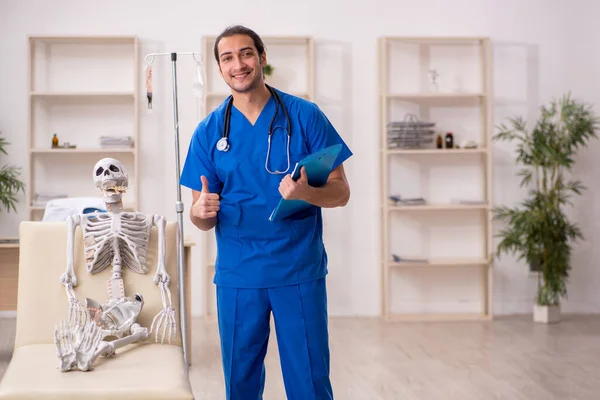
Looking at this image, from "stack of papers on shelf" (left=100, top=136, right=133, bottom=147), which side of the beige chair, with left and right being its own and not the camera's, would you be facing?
back

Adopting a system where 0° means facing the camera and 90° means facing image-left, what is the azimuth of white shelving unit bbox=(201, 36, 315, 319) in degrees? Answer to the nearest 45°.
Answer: approximately 0°

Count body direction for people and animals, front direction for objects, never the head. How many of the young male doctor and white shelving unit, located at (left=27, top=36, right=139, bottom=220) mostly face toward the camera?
2

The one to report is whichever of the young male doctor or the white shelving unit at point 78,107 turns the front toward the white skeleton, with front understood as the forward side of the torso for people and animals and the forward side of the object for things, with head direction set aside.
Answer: the white shelving unit

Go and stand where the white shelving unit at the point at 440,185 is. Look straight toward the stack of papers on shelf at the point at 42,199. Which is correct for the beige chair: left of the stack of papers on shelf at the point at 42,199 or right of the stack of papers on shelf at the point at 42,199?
left

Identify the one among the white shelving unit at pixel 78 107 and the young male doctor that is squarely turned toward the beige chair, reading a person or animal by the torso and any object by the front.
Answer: the white shelving unit

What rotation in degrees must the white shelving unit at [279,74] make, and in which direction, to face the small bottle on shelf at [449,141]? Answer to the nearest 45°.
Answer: approximately 90° to its left
